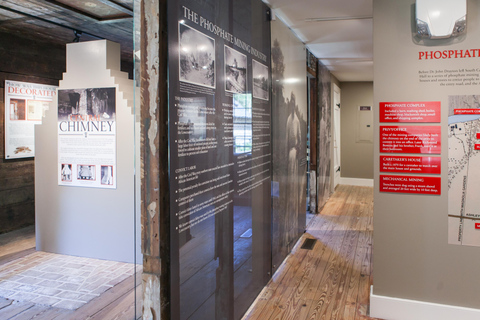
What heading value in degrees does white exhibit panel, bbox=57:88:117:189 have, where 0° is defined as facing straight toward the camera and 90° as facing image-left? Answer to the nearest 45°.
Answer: approximately 0°

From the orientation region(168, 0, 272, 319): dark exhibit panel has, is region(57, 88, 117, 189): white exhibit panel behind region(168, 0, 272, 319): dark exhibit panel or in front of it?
behind

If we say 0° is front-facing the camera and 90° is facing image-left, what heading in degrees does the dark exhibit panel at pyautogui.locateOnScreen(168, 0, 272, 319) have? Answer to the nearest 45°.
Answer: approximately 315°

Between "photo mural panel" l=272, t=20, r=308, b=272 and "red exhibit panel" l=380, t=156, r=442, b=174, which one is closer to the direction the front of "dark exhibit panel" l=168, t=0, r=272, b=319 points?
the red exhibit panel

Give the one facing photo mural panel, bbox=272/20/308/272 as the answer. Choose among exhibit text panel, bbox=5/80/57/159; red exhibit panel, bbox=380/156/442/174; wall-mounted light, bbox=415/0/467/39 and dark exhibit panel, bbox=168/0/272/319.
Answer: the exhibit text panel

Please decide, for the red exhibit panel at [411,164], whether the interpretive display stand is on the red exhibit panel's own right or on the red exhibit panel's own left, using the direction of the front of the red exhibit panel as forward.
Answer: on the red exhibit panel's own right
